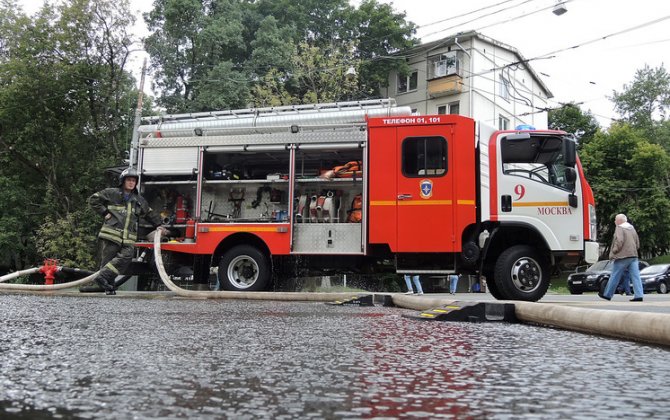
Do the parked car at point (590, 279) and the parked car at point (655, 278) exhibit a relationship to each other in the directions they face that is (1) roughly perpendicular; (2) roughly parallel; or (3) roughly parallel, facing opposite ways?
roughly parallel

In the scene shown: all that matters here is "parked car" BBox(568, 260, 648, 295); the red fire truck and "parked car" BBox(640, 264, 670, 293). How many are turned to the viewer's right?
1

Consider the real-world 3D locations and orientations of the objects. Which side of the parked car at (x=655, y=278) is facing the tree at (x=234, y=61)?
front

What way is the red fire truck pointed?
to the viewer's right

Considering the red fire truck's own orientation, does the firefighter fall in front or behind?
behind

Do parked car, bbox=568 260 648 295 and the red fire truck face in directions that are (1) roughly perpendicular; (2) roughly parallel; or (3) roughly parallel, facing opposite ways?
roughly parallel, facing opposite ways

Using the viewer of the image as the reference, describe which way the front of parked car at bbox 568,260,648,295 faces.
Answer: facing the viewer and to the left of the viewer

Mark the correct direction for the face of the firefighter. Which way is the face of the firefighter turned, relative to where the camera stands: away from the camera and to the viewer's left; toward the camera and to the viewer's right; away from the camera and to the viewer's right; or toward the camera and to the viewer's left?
toward the camera and to the viewer's right

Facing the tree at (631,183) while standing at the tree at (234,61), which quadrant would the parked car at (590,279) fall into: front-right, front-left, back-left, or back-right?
front-right

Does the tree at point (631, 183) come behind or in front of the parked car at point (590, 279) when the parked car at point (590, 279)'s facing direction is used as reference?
behind

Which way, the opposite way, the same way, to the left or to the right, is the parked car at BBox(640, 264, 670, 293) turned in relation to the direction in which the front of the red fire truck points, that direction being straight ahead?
the opposite way

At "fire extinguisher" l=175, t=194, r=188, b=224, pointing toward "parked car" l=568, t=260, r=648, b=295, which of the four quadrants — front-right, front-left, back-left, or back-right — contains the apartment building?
front-left

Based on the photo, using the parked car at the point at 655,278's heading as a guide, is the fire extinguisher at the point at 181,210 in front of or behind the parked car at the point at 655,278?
in front

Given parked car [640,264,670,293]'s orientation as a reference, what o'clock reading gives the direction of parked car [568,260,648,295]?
parked car [568,260,648,295] is roughly at 12 o'clock from parked car [640,264,670,293].
